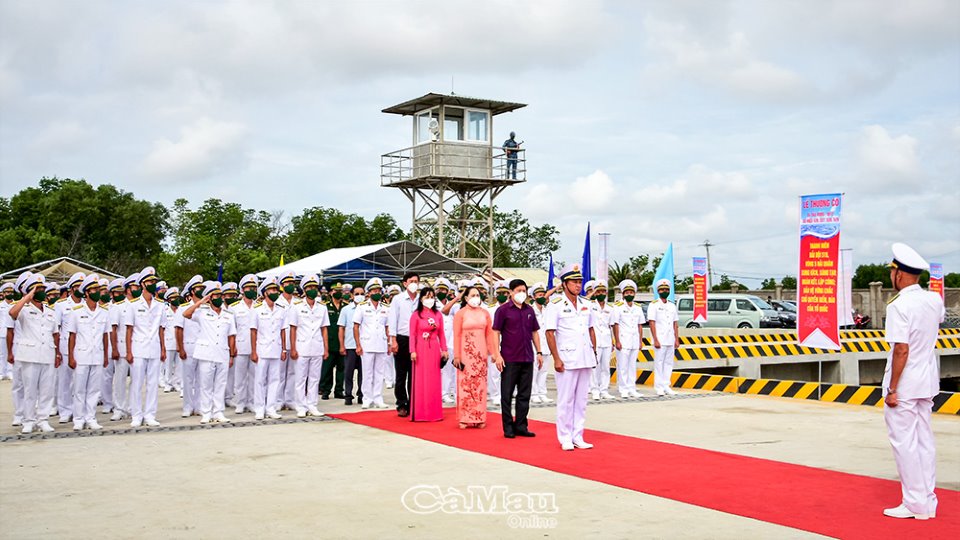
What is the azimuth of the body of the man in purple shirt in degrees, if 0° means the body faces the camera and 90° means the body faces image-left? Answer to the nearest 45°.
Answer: approximately 315°

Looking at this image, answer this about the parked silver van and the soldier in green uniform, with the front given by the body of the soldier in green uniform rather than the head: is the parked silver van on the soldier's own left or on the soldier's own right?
on the soldier's own left

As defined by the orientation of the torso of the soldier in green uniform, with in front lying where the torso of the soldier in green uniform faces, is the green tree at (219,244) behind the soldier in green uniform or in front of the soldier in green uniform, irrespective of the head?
behind

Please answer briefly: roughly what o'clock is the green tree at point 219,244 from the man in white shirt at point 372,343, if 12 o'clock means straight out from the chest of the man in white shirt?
The green tree is roughly at 7 o'clock from the man in white shirt.

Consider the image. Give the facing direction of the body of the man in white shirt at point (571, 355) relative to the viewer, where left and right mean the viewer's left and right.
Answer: facing the viewer and to the right of the viewer

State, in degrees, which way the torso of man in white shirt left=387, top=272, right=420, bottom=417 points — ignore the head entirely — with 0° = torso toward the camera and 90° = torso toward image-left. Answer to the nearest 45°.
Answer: approximately 315°

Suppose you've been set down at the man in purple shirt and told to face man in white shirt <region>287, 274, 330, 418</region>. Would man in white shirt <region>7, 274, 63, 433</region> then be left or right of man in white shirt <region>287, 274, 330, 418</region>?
left

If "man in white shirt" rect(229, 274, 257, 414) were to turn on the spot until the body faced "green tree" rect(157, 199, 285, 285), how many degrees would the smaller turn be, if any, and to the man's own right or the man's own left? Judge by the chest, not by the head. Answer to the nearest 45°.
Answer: approximately 135° to the man's own left

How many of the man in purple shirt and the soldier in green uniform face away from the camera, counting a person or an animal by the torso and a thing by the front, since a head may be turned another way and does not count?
0

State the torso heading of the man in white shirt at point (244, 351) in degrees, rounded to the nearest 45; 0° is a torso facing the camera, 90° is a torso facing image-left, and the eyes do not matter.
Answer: approximately 315°

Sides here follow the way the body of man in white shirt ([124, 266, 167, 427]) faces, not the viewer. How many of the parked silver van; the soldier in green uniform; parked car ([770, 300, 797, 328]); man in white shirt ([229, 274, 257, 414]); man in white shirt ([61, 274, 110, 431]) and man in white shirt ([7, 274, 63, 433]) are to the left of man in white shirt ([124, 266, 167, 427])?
4

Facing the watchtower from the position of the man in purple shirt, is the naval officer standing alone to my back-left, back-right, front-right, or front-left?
back-right

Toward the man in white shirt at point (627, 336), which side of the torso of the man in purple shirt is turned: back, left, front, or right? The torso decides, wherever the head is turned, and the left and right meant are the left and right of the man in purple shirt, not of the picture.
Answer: left

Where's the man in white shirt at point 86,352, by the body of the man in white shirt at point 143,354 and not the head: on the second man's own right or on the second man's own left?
on the second man's own right
